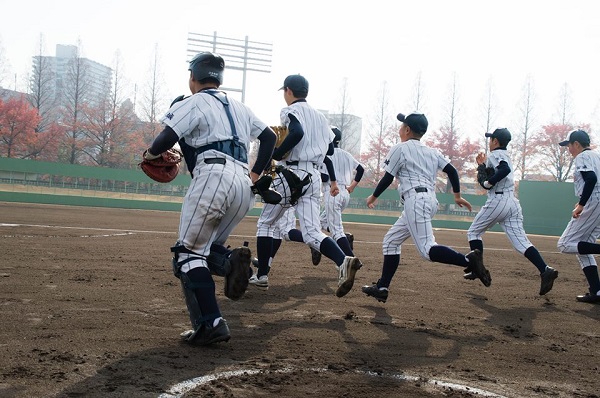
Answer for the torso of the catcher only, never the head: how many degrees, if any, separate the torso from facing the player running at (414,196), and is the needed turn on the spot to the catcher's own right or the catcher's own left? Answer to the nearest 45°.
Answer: approximately 90° to the catcher's own right

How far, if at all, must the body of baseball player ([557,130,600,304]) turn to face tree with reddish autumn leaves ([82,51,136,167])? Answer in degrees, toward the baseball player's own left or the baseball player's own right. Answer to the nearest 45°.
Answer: approximately 45° to the baseball player's own right

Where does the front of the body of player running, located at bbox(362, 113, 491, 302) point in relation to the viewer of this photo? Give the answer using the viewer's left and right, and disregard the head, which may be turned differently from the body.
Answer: facing away from the viewer and to the left of the viewer

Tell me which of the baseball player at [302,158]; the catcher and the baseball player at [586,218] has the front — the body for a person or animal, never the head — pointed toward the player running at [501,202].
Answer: the baseball player at [586,218]

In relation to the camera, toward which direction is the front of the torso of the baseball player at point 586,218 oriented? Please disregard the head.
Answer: to the viewer's left

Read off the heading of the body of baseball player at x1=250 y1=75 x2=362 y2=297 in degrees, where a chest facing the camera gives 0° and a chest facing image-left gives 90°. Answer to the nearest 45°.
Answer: approximately 135°

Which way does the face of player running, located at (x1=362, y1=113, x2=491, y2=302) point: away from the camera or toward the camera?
away from the camera

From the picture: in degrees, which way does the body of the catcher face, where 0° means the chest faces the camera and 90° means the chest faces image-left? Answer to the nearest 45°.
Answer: approximately 135°

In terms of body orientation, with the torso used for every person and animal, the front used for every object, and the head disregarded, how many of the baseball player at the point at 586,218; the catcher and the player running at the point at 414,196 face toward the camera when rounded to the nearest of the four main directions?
0

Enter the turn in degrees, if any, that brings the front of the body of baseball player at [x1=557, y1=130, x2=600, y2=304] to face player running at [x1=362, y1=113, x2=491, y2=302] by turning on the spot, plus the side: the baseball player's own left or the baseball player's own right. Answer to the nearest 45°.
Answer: approximately 45° to the baseball player's own left
